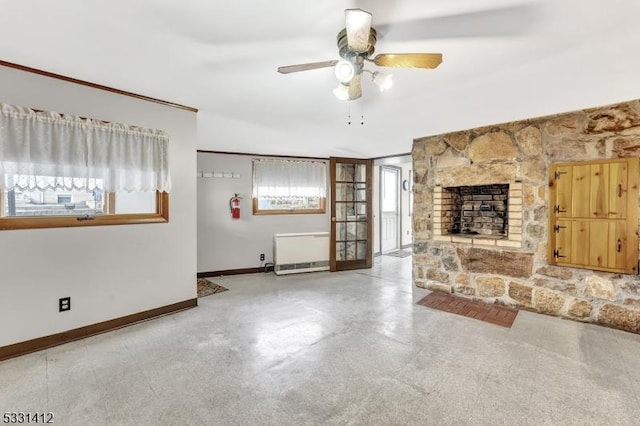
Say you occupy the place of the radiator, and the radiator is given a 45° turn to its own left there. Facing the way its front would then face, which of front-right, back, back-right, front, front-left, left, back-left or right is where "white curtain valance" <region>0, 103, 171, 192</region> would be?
right

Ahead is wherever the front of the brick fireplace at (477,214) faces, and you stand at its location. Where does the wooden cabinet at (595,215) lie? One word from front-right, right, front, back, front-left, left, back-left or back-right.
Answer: left

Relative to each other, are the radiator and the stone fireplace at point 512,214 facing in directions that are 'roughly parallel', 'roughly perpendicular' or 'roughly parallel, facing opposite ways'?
roughly perpendicular

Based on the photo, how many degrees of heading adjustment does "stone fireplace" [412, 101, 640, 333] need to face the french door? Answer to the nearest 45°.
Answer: approximately 45° to its right

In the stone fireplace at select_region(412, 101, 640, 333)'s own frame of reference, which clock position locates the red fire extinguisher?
The red fire extinguisher is roughly at 1 o'clock from the stone fireplace.

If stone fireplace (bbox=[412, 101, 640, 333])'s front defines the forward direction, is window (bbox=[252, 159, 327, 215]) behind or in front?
in front

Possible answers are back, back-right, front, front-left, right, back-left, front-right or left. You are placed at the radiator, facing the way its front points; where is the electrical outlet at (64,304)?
front-right

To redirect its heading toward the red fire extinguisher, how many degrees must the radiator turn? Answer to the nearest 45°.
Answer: approximately 90° to its right

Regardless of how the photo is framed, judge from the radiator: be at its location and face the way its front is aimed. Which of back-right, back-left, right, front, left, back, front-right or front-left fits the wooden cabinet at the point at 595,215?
front-left

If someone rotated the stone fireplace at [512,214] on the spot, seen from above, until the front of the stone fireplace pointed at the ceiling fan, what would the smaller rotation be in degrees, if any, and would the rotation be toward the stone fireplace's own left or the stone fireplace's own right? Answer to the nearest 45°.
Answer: approximately 45° to the stone fireplace's own left

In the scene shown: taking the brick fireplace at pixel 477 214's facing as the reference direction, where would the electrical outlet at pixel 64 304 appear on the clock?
The electrical outlet is roughly at 12 o'clock from the brick fireplace.

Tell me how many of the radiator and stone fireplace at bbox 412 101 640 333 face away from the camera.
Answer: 0

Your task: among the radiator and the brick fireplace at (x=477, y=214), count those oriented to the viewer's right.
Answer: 0

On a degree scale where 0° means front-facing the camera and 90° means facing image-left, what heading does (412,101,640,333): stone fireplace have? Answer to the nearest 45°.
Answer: approximately 45°
